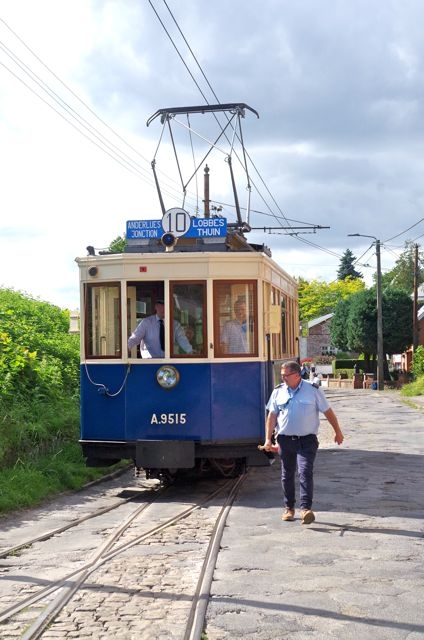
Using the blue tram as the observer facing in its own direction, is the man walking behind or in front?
in front

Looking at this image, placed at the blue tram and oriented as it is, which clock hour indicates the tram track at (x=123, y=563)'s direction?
The tram track is roughly at 12 o'clock from the blue tram.

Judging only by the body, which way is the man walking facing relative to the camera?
toward the camera

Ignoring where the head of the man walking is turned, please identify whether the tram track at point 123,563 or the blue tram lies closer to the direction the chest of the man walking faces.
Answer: the tram track

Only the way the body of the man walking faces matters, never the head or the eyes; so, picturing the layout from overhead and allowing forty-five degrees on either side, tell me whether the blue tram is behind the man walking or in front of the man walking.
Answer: behind

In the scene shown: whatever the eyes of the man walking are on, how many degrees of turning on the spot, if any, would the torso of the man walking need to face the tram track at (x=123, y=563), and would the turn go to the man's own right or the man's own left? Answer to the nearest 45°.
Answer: approximately 45° to the man's own right

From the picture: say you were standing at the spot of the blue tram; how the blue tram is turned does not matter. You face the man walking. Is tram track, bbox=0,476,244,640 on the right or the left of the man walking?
right

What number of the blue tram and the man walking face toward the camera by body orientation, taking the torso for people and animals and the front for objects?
2

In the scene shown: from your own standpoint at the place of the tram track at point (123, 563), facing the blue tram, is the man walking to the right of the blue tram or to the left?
right

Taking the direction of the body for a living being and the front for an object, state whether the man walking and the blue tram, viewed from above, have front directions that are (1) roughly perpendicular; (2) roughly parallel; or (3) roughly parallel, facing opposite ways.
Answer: roughly parallel
